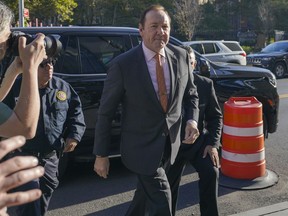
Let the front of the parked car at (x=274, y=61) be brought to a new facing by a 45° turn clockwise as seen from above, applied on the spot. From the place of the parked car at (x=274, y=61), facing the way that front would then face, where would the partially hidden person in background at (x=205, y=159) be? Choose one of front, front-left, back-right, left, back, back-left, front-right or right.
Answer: left

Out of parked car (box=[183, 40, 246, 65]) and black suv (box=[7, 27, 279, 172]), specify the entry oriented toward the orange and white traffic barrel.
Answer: the black suv

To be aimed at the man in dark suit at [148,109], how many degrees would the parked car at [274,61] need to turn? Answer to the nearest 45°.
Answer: approximately 45° to its left

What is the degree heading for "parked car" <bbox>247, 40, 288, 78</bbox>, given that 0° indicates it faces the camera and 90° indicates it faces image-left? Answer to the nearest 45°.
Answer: approximately 45°

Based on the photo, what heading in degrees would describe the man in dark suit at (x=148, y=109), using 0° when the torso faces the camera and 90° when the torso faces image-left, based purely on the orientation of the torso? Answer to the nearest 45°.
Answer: approximately 315°

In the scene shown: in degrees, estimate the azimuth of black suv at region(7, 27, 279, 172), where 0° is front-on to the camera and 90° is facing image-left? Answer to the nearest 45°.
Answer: approximately 270°

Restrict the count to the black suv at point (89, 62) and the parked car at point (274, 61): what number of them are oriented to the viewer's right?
1

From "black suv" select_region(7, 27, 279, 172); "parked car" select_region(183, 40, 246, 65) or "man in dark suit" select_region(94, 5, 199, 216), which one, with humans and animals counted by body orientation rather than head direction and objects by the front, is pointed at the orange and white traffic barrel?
the black suv

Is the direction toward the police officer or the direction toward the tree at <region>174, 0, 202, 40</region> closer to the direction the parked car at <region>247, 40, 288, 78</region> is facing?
the police officer
